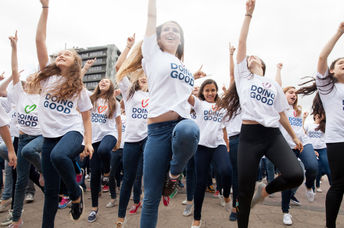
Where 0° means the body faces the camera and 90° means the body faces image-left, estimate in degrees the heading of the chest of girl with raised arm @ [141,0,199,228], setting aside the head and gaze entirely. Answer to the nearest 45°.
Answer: approximately 315°

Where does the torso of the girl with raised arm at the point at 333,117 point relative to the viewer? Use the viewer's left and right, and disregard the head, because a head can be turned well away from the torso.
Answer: facing the viewer and to the right of the viewer

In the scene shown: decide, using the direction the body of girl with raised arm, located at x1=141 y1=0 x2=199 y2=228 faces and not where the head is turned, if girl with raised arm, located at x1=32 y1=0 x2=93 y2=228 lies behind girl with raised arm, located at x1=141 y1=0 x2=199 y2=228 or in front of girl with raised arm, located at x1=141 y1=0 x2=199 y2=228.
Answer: behind

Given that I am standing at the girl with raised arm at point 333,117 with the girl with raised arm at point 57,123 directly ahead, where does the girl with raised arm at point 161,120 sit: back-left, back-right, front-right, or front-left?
front-left

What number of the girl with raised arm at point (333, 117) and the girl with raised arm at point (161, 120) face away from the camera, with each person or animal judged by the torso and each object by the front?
0

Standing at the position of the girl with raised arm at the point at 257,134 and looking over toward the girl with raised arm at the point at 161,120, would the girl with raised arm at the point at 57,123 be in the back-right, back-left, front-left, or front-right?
front-right

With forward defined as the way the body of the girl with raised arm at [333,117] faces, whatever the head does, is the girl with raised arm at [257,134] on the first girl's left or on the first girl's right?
on the first girl's right

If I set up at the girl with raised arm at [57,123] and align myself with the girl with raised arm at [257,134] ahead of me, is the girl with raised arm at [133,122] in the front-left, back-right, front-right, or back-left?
front-left

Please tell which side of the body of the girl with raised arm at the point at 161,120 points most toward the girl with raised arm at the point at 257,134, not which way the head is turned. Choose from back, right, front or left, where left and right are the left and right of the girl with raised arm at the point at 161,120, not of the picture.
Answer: left
